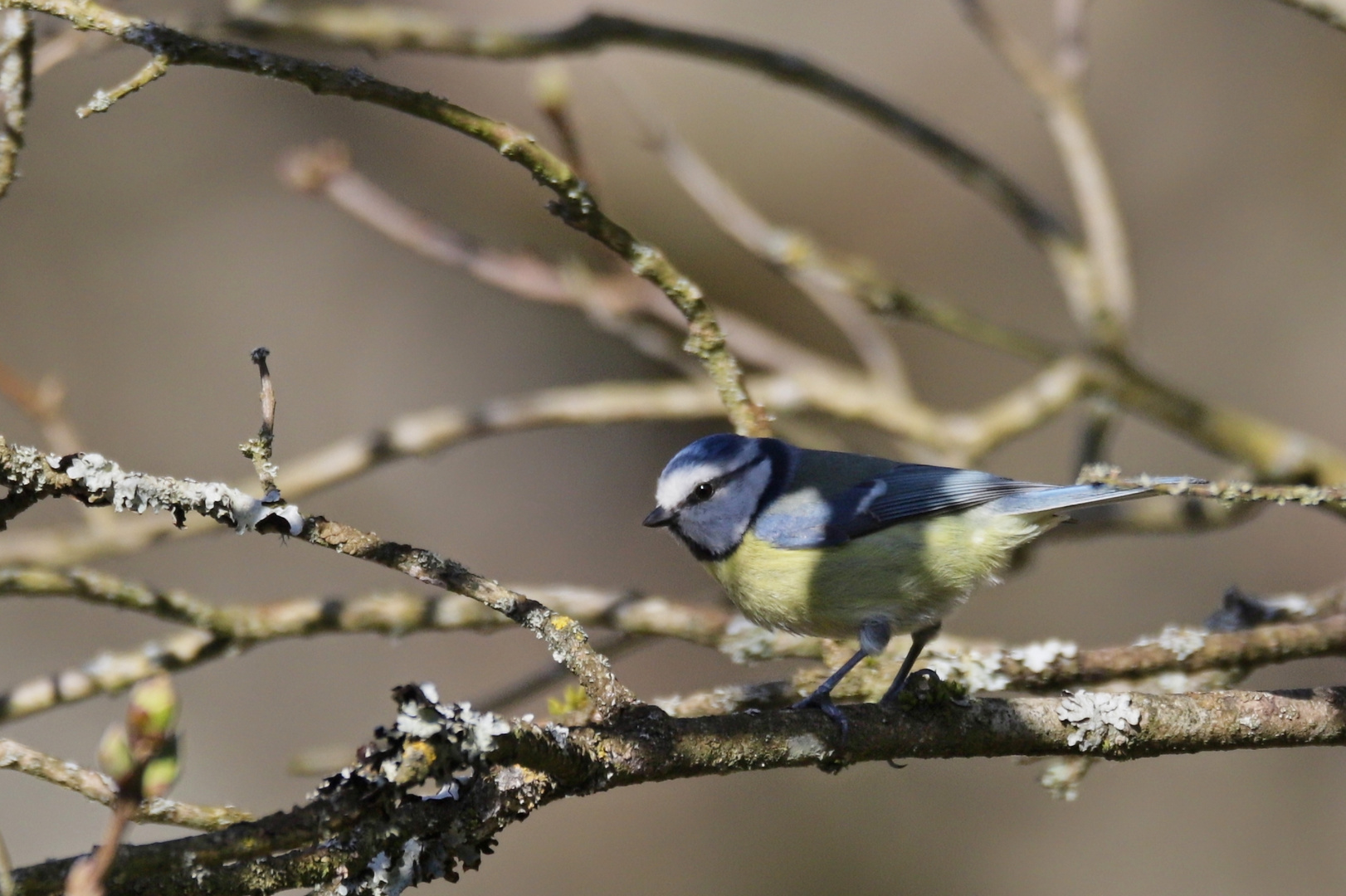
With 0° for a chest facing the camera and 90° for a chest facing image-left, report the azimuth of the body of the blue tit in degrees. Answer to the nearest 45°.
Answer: approximately 90°
